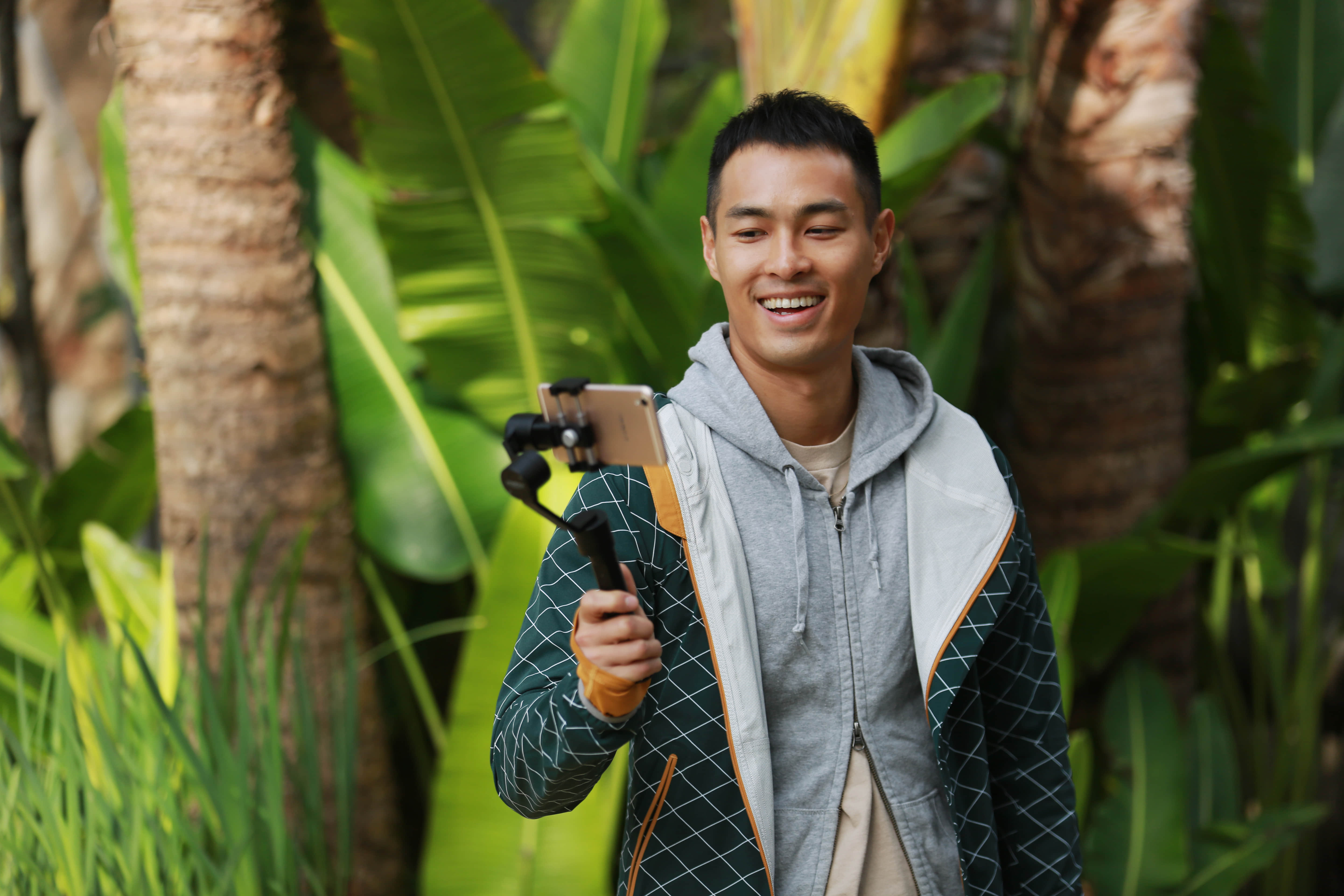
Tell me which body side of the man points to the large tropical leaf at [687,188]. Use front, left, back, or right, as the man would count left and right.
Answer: back

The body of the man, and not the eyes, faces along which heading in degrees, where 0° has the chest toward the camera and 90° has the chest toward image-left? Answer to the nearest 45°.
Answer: approximately 0°

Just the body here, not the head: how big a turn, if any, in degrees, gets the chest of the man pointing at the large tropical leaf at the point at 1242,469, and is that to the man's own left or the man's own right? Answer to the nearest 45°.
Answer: approximately 135° to the man's own left

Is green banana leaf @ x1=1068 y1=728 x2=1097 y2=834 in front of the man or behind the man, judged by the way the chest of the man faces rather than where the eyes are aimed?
behind

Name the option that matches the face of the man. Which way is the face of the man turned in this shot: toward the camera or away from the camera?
toward the camera

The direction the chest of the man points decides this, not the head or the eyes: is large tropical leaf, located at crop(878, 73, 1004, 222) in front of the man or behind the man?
behind
